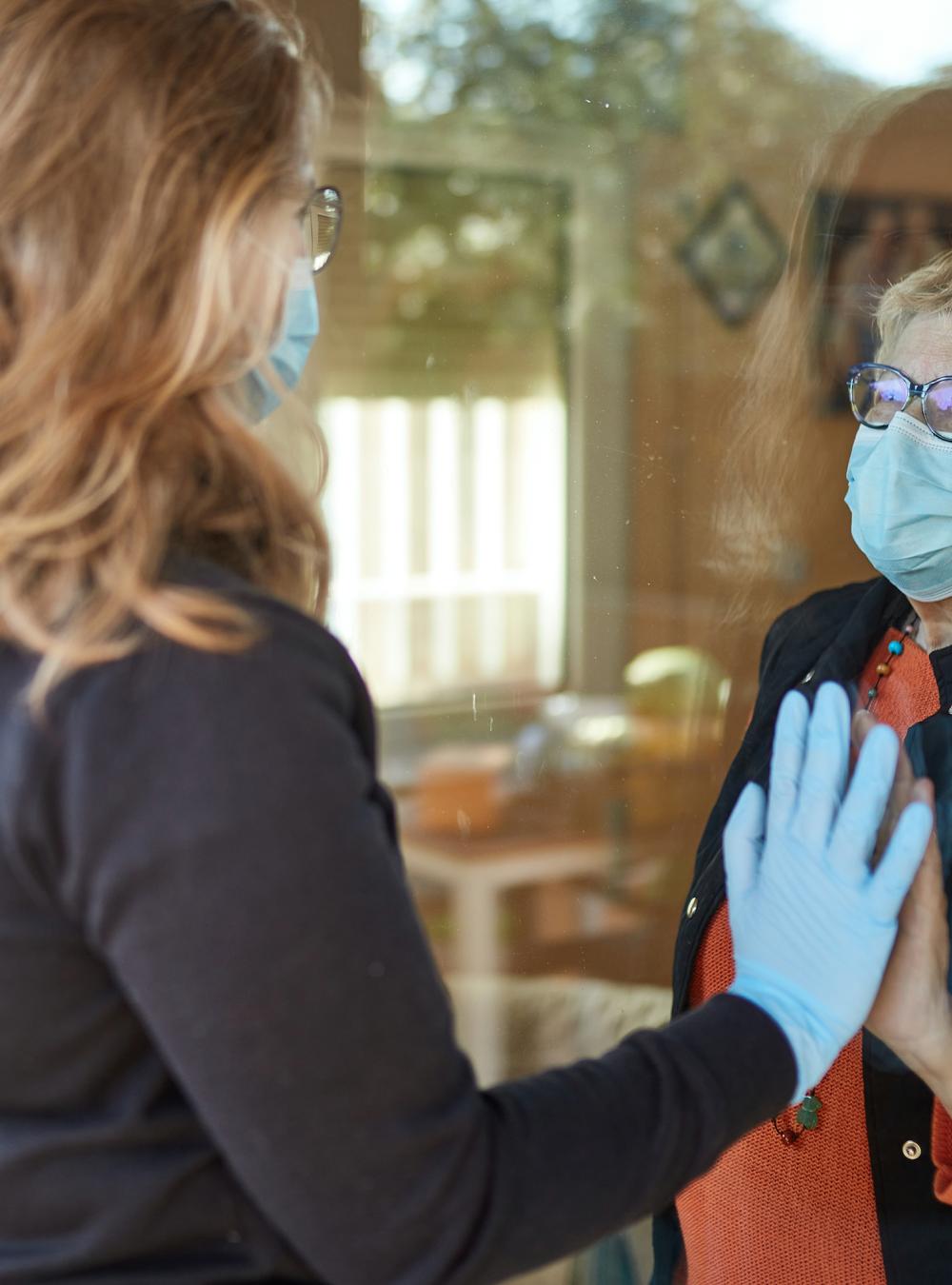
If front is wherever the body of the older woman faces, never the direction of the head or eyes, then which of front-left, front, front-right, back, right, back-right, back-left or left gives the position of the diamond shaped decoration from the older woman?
back-right

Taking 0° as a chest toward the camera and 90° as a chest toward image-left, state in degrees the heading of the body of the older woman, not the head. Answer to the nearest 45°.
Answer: approximately 45°
